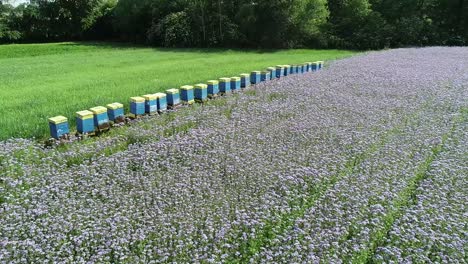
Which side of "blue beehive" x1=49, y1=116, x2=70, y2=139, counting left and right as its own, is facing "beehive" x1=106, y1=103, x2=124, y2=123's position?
left

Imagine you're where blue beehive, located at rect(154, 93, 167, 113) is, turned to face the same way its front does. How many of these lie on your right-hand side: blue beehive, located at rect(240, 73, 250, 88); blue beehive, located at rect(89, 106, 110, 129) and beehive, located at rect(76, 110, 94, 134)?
2

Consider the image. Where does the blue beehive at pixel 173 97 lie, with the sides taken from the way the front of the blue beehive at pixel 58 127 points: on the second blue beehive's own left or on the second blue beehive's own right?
on the second blue beehive's own left

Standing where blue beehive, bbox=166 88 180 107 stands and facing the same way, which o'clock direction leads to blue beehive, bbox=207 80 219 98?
blue beehive, bbox=207 80 219 98 is roughly at 9 o'clock from blue beehive, bbox=166 88 180 107.

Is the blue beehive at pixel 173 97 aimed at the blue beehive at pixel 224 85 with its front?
no

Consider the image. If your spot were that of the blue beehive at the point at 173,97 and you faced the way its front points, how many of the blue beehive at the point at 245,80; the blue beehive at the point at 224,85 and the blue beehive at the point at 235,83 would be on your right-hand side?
0

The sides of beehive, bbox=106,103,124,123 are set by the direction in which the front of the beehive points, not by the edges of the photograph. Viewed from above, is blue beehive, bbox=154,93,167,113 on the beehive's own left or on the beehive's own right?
on the beehive's own left

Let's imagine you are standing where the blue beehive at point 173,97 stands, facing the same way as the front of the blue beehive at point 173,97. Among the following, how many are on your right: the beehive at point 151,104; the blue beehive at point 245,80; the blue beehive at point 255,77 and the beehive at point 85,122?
2

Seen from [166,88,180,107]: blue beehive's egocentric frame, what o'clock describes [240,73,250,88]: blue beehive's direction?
[240,73,250,88]: blue beehive is roughly at 9 o'clock from [166,88,180,107]: blue beehive.

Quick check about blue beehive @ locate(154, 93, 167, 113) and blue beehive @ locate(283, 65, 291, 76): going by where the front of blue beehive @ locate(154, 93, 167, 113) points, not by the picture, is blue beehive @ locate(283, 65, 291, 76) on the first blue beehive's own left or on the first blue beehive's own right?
on the first blue beehive's own left

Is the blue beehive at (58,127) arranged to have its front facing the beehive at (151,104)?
no

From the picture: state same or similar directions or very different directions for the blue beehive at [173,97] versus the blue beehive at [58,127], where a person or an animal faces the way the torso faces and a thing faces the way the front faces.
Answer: same or similar directions

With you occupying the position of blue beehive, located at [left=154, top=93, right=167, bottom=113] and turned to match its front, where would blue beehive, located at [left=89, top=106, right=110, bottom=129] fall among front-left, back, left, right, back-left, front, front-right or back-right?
right

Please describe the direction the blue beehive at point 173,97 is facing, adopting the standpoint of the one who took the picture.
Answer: facing the viewer and to the right of the viewer

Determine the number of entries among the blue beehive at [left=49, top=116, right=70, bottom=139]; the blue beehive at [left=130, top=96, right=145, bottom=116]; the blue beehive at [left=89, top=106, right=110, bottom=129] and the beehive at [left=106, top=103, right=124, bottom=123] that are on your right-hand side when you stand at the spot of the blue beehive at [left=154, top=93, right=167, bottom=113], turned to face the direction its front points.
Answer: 4

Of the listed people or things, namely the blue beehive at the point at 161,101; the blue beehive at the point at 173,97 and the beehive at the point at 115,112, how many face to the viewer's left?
0

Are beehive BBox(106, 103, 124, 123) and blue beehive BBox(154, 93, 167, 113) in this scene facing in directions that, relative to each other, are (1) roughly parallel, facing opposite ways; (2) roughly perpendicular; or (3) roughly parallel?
roughly parallel

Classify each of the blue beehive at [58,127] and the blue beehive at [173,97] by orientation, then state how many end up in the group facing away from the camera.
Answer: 0
